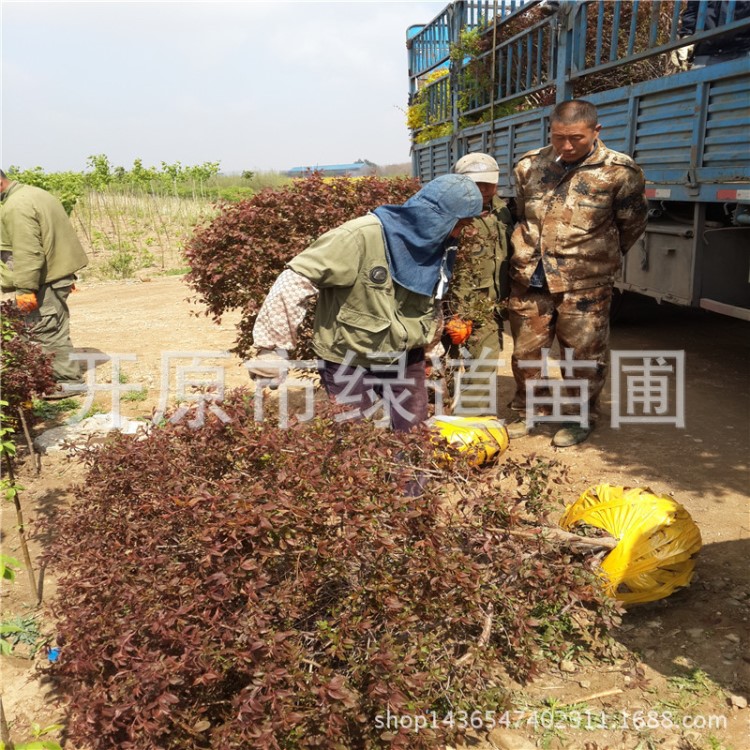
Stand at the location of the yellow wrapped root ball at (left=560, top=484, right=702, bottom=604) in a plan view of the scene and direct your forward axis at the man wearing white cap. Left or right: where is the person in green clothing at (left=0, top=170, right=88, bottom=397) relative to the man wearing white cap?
left

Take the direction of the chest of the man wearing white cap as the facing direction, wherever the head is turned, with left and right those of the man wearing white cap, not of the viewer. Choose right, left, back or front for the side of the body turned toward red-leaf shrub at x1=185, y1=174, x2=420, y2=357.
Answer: right

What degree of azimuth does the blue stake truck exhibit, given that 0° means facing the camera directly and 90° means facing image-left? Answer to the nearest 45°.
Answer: approximately 315°

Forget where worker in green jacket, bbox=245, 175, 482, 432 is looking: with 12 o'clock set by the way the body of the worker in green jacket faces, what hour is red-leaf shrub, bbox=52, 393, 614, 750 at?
The red-leaf shrub is roughly at 2 o'clock from the worker in green jacket.

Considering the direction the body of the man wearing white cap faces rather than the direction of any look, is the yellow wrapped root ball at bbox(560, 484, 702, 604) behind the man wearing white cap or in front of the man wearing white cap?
in front

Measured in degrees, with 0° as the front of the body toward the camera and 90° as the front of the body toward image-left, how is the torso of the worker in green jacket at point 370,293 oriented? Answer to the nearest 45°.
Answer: approximately 315°

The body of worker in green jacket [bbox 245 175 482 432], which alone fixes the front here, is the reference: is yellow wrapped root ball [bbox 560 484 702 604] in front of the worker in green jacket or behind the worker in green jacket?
in front
